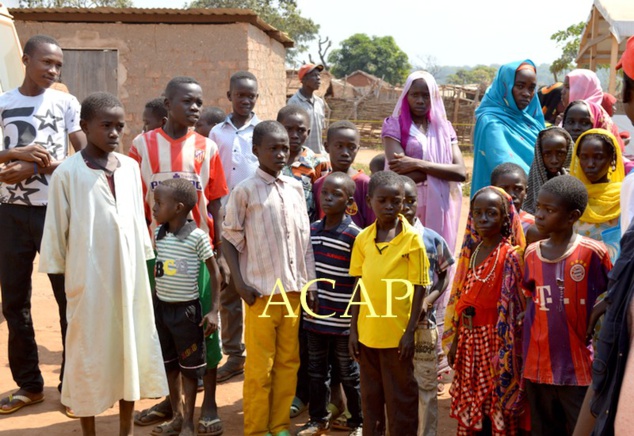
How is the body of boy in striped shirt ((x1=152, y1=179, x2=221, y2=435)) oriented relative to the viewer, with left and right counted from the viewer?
facing the viewer and to the left of the viewer

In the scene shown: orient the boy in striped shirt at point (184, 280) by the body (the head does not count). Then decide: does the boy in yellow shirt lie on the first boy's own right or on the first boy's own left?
on the first boy's own left

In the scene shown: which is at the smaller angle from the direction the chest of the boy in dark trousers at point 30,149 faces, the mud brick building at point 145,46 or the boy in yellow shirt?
the boy in yellow shirt

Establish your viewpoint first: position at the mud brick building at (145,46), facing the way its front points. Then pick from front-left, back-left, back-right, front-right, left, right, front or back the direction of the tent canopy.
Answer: left

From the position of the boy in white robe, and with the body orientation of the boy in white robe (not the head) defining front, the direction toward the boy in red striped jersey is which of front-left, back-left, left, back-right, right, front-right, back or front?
left

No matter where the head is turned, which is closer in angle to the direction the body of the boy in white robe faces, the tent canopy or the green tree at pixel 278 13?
the tent canopy

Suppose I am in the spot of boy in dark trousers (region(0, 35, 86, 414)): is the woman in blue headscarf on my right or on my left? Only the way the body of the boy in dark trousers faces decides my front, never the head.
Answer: on my left

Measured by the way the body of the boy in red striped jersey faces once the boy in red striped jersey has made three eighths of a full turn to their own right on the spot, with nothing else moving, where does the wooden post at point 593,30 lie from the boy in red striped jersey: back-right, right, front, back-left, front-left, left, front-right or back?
right

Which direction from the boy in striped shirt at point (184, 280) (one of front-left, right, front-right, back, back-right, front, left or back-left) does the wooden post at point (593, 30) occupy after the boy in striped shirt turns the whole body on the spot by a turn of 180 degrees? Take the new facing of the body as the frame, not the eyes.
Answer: front

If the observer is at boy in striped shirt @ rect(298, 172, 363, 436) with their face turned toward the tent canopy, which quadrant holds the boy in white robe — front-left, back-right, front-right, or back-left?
back-left

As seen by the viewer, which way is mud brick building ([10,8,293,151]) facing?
toward the camera

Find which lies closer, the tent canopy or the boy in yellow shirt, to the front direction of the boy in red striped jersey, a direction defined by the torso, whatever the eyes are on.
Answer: the boy in yellow shirt

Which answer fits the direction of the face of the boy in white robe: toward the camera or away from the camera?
toward the camera

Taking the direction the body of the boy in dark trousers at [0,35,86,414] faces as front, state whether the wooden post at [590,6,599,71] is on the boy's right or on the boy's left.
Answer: on the boy's left

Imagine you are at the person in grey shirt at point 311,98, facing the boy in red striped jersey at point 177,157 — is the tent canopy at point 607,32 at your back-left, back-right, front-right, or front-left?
back-left

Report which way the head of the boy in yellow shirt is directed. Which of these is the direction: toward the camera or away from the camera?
toward the camera

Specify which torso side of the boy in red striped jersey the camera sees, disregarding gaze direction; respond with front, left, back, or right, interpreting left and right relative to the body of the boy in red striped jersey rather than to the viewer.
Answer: front
